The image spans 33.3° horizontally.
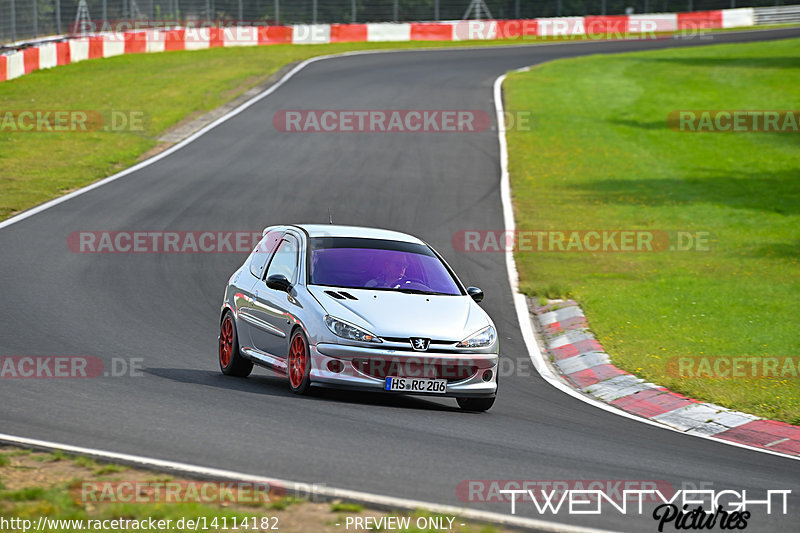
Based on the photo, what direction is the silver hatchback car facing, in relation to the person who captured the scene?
facing the viewer and to the right of the viewer
